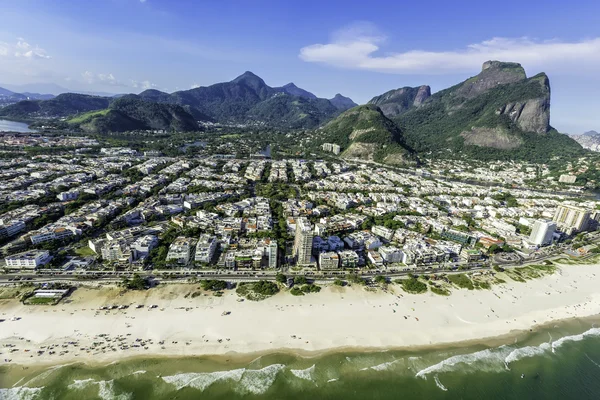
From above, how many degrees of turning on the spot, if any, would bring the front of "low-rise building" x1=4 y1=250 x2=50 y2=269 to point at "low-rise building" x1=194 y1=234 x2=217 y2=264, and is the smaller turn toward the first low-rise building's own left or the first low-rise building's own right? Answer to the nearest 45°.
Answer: approximately 45° to the first low-rise building's own left

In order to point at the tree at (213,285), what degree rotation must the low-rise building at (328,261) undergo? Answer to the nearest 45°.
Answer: approximately 45° to its right

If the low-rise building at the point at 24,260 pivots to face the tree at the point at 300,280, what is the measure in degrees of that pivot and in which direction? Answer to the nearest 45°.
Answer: approximately 45° to its left

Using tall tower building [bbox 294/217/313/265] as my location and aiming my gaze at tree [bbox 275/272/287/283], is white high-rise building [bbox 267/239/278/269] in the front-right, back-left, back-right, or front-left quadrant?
front-right

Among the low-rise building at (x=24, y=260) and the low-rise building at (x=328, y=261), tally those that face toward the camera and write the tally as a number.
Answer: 2

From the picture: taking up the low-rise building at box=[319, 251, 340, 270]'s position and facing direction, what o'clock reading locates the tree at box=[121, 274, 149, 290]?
The tree is roughly at 2 o'clock from the low-rise building.

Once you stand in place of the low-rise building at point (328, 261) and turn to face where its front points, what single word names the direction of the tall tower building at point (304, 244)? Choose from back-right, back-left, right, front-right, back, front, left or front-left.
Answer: right

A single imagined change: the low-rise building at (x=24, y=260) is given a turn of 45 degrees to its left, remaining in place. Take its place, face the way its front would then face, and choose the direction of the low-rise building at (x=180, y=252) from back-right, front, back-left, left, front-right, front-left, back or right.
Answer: front

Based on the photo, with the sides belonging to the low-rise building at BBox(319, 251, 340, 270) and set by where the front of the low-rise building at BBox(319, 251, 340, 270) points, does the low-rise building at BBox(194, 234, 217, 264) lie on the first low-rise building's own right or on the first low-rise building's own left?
on the first low-rise building's own right

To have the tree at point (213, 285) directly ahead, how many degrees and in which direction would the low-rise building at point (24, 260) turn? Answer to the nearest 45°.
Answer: approximately 45° to its left

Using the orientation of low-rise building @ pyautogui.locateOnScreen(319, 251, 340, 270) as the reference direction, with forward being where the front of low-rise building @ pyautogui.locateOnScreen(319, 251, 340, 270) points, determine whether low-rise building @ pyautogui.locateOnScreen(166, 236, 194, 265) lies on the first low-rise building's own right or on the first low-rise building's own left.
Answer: on the first low-rise building's own right

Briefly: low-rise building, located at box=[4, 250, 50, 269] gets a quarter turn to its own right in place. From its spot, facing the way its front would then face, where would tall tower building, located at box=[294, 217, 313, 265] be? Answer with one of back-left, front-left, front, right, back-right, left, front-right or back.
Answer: back-left

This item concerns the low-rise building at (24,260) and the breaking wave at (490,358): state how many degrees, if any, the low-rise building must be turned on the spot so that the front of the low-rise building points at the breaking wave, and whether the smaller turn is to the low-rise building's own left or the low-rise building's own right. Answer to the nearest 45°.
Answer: approximately 45° to the low-rise building's own left

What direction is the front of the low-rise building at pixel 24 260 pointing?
toward the camera

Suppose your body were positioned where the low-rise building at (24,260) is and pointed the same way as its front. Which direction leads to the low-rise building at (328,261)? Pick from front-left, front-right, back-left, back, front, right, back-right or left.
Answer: front-left

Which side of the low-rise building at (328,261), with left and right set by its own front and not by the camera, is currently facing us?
front
